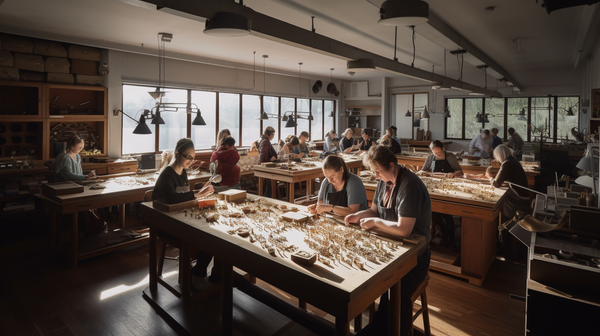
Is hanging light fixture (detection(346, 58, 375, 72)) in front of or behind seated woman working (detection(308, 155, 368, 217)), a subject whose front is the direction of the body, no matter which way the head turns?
behind

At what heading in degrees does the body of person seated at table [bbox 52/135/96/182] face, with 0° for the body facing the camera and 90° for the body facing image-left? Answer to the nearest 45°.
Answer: approximately 315°

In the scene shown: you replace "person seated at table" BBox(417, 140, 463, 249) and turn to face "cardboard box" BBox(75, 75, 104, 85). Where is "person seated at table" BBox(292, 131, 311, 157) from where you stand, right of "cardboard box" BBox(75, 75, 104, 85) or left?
right

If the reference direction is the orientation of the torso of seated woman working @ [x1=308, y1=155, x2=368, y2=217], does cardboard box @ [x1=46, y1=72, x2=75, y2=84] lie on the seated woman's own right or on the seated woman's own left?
on the seated woman's own right

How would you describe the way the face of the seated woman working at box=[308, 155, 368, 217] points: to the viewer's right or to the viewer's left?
to the viewer's left
